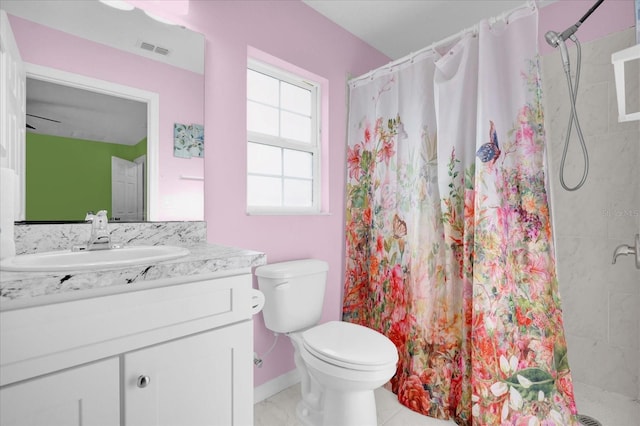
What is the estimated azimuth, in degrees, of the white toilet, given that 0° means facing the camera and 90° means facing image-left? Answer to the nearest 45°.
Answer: approximately 315°

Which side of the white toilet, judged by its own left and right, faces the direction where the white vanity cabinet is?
right

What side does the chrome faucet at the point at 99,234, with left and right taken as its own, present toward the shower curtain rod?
left

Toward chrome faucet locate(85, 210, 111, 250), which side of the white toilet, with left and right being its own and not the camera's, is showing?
right

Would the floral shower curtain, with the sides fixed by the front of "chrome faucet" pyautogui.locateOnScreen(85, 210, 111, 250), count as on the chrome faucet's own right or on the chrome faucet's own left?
on the chrome faucet's own left

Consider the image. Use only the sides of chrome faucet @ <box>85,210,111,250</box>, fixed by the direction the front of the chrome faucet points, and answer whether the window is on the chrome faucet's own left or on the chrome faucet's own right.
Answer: on the chrome faucet's own left

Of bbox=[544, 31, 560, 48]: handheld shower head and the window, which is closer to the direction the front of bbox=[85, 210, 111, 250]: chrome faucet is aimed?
the handheld shower head

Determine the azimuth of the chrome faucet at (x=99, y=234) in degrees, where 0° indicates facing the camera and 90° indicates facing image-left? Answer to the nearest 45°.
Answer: approximately 0°
